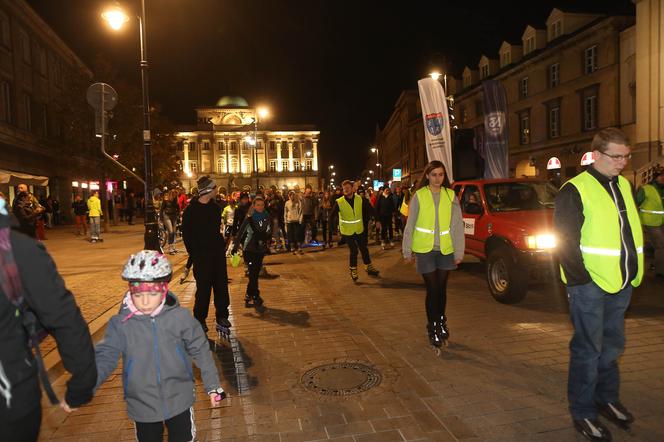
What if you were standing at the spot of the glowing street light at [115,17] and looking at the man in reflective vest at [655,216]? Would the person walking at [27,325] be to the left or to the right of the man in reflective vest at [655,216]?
right

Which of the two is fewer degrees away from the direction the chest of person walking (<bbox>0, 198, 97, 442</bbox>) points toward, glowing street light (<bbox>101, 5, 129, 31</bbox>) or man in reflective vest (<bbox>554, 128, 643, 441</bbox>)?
the man in reflective vest

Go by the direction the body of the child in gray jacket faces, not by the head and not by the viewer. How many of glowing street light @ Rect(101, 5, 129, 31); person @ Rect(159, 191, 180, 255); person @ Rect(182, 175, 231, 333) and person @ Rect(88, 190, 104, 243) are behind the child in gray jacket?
4

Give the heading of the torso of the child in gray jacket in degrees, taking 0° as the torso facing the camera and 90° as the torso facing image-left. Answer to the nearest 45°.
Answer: approximately 0°

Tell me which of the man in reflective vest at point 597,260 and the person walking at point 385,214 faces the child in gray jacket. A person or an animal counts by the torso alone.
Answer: the person walking

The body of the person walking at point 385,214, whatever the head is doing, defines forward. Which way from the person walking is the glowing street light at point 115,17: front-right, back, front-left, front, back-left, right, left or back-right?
front-right
